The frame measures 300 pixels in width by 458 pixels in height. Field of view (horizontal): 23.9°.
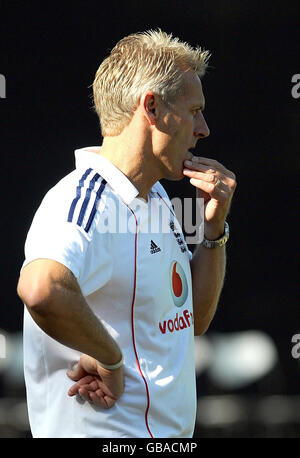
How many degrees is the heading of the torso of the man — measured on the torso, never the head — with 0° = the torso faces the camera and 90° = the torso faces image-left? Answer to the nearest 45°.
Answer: approximately 270°

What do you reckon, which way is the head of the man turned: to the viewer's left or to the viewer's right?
to the viewer's right
